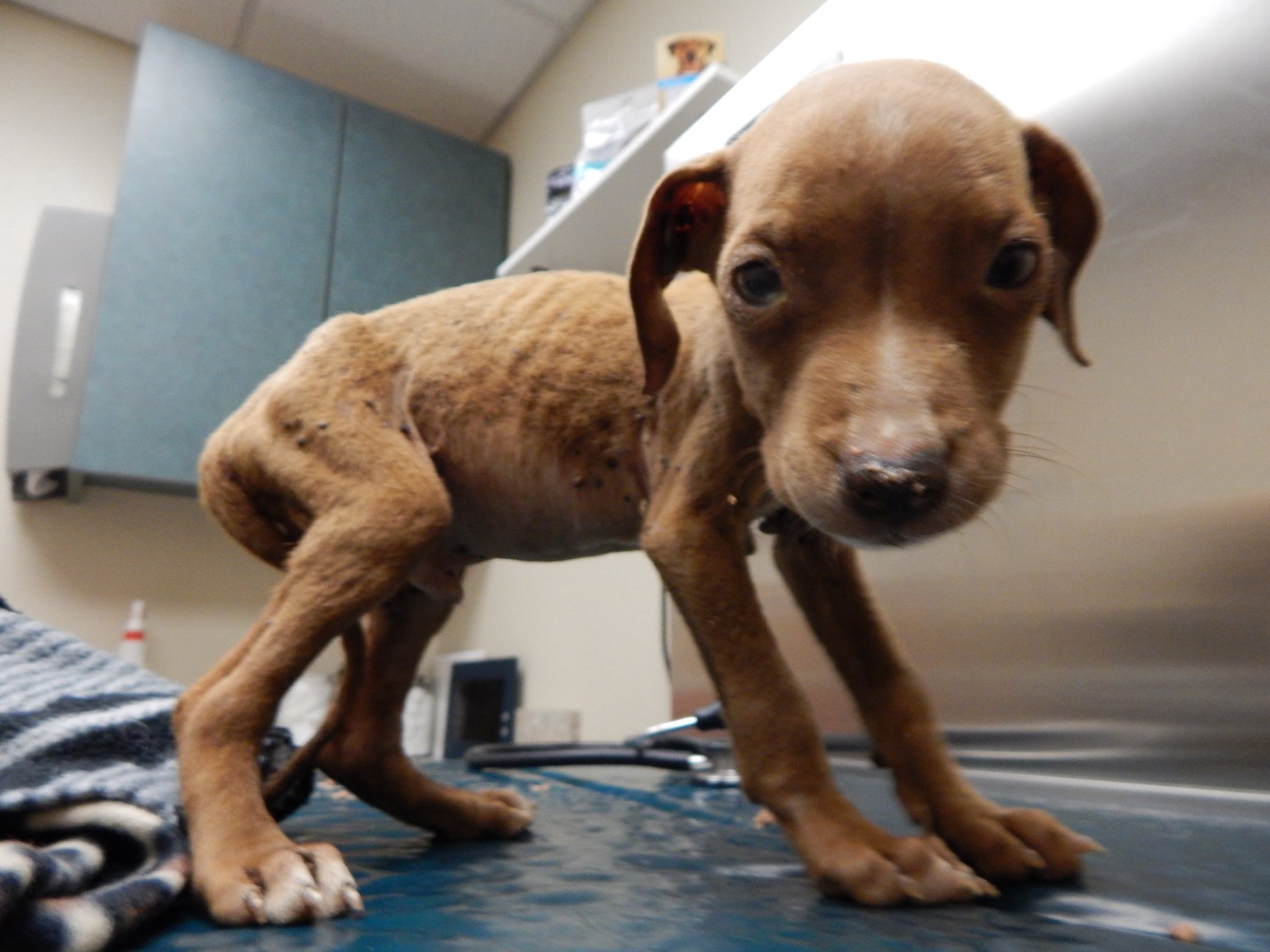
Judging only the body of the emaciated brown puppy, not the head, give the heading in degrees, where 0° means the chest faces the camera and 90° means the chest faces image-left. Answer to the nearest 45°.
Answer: approximately 270°

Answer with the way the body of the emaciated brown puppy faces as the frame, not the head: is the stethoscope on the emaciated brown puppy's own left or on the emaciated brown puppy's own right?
on the emaciated brown puppy's own left

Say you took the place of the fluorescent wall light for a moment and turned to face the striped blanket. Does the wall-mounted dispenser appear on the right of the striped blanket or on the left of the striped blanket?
right

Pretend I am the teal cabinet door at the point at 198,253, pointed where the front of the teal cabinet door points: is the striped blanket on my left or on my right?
on my right
